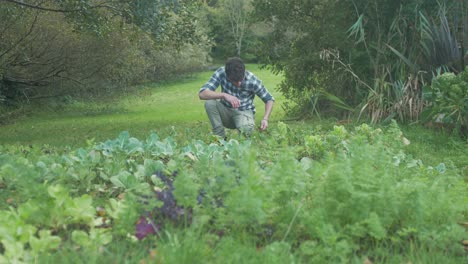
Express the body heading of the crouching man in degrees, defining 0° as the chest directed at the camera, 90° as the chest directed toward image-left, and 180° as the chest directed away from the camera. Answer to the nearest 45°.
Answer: approximately 0°

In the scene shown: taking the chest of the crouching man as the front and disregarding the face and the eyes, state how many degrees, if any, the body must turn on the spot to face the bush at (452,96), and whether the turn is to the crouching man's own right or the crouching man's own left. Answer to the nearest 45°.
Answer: approximately 90° to the crouching man's own left
